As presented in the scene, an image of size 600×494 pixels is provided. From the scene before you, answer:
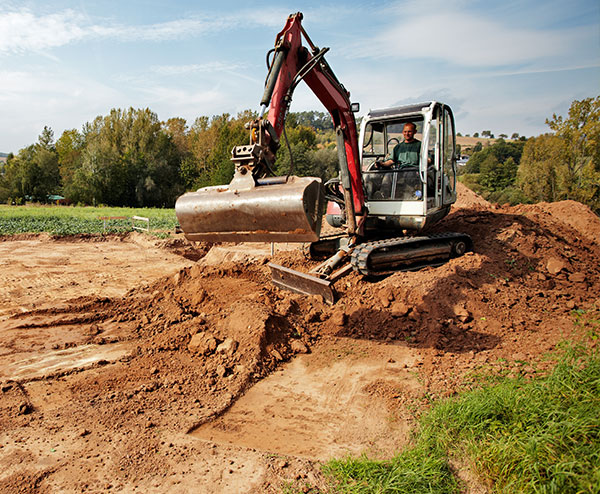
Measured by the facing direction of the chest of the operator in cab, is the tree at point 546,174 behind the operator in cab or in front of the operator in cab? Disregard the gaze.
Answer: behind

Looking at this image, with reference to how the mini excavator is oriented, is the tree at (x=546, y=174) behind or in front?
behind

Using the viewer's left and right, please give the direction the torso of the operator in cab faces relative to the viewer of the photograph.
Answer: facing the viewer and to the left of the viewer

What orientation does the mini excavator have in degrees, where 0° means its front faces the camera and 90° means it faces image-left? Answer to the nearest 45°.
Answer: approximately 45°

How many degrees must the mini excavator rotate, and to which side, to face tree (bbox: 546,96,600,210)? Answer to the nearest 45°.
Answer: approximately 180°

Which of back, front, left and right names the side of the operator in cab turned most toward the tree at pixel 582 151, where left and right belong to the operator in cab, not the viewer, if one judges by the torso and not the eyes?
back
